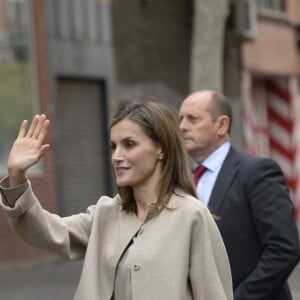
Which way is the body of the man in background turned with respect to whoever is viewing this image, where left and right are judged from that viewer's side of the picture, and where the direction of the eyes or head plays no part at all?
facing the viewer and to the left of the viewer

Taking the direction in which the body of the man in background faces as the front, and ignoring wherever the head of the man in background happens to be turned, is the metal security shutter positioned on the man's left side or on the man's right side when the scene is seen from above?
on the man's right side

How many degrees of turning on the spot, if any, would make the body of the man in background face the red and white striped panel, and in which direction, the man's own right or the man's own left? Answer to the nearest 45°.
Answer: approximately 135° to the man's own right

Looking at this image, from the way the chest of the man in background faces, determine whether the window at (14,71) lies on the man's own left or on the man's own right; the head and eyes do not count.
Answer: on the man's own right

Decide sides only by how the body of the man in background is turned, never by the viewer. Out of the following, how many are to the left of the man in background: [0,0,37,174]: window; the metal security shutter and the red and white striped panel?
0

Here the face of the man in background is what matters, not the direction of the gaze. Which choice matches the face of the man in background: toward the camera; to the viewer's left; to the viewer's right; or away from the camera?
to the viewer's left
